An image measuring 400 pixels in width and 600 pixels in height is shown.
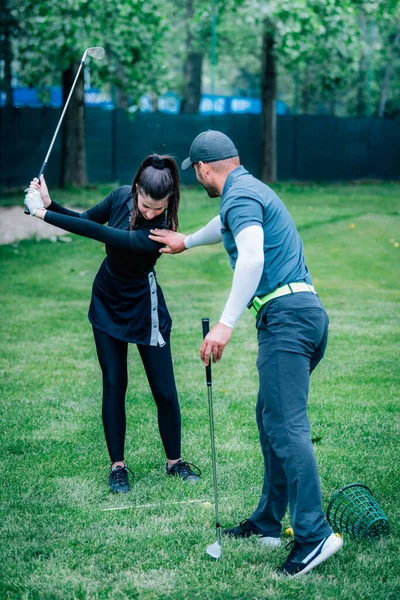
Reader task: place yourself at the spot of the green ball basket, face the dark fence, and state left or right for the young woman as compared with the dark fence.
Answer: left

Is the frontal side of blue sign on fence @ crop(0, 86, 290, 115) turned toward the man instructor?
yes

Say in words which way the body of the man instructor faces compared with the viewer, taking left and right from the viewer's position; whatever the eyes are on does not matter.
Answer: facing to the left of the viewer

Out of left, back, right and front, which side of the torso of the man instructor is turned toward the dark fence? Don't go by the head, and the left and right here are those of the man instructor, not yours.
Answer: right

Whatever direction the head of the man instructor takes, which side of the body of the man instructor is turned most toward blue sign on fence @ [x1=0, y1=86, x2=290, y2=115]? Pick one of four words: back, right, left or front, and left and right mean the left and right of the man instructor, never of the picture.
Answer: right

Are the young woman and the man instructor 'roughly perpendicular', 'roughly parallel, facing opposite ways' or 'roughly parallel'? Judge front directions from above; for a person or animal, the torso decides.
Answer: roughly perpendicular

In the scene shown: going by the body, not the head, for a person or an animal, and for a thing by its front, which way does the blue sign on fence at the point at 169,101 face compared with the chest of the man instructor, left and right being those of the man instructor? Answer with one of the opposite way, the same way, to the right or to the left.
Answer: to the left

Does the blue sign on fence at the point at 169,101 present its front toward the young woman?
yes

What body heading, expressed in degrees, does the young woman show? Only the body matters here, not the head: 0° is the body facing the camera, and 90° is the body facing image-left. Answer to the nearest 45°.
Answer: approximately 0°

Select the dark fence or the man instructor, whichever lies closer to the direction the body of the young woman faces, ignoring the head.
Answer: the man instructor

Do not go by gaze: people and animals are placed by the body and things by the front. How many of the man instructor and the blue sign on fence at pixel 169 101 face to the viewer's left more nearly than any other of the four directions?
1

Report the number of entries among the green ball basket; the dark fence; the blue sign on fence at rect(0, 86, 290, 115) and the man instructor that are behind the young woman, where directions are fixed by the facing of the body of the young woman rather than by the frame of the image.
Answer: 2

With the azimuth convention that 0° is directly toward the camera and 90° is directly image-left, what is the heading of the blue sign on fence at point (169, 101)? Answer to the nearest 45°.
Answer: approximately 0°
